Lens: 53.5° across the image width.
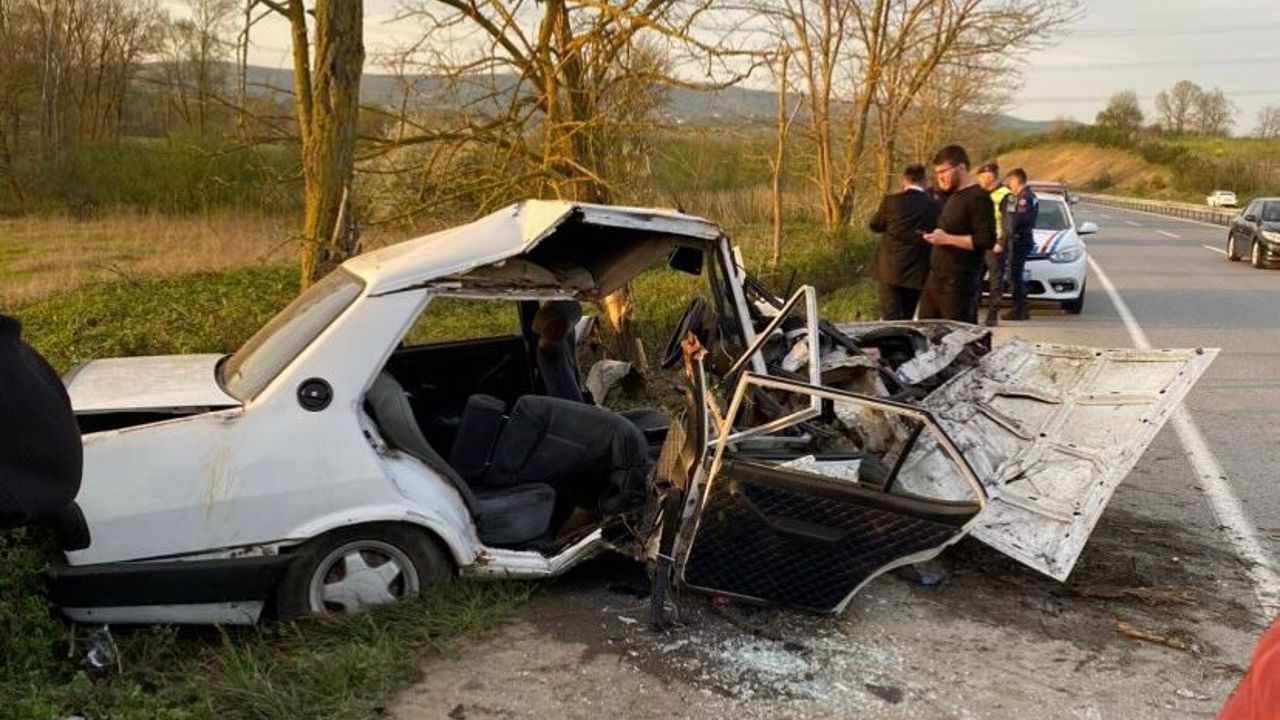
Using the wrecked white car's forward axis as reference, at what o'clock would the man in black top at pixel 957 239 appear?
The man in black top is roughly at 10 o'clock from the wrecked white car.

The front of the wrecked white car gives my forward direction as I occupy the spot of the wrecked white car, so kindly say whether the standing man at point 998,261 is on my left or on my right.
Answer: on my left

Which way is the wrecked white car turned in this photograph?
to the viewer's right

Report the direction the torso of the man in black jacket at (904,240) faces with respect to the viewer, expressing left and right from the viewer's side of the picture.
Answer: facing away from the viewer

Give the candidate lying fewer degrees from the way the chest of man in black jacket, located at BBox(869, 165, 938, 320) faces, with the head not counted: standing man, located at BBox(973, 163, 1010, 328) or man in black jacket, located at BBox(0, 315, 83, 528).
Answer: the standing man

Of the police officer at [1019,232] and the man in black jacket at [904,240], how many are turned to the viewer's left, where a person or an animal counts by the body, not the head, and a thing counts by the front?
1
